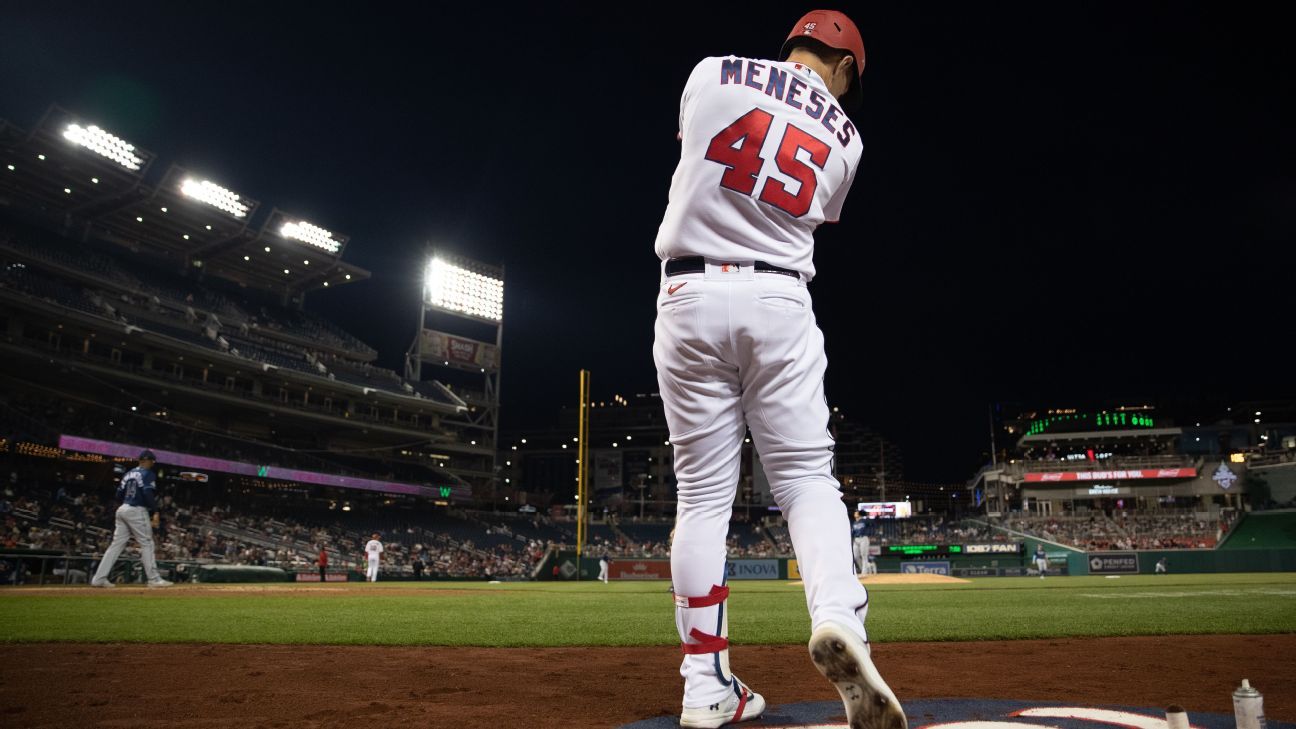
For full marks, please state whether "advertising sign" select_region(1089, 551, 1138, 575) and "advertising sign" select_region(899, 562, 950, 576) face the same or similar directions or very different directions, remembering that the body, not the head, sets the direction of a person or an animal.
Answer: same or similar directions

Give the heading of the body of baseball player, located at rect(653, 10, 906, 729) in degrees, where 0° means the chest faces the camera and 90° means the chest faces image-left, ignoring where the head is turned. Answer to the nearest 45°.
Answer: approximately 180°

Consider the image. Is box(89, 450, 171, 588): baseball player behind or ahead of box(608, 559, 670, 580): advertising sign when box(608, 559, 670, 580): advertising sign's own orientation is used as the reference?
ahead

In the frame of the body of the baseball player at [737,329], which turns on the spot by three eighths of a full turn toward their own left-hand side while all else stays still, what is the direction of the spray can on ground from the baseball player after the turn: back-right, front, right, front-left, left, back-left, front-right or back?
left

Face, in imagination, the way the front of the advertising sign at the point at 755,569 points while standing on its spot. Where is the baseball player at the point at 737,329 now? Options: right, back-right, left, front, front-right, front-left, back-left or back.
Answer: front

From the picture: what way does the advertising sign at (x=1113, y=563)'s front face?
toward the camera

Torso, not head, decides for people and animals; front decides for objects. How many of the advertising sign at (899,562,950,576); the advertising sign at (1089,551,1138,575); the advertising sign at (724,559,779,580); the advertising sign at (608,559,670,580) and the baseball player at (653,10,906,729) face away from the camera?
1

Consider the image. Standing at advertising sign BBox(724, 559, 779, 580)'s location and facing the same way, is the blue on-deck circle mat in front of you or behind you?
in front

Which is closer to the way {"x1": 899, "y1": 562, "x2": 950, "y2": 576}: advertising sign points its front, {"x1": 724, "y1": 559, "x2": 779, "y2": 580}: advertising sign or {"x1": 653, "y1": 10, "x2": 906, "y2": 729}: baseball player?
the baseball player

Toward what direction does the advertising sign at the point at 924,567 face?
toward the camera

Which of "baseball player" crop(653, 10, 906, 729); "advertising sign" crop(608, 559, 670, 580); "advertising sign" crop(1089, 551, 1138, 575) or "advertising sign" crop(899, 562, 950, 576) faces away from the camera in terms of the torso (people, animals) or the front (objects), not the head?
the baseball player

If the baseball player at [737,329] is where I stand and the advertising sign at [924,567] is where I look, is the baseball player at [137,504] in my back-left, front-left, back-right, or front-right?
front-left

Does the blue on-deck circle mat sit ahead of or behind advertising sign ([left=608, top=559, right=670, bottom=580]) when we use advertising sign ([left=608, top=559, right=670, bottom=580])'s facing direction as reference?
ahead

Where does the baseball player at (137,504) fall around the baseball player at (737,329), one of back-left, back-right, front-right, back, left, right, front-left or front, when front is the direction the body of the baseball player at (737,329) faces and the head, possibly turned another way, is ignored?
front-left

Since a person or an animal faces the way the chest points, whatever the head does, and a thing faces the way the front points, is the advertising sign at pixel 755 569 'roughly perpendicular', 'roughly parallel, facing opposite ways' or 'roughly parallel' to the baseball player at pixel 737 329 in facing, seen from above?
roughly parallel, facing opposite ways

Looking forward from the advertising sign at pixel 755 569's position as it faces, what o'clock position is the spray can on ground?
The spray can on ground is roughly at 12 o'clock from the advertising sign.

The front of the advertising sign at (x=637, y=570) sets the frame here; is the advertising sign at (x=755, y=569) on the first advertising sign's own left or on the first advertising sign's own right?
on the first advertising sign's own left

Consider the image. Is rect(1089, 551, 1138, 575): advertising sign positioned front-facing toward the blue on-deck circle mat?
yes
